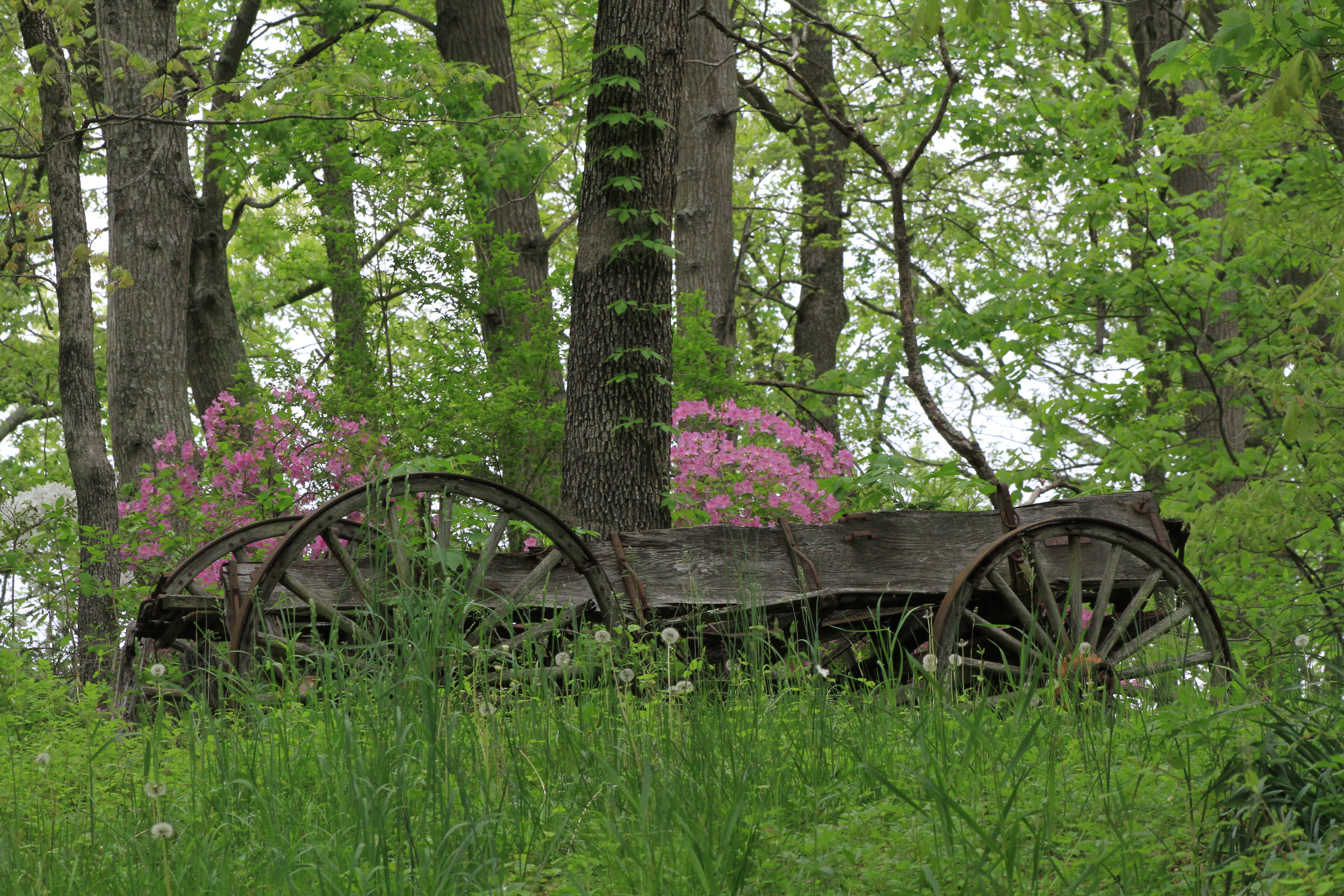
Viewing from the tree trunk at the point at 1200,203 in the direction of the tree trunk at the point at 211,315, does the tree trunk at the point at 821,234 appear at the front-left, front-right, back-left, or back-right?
front-right

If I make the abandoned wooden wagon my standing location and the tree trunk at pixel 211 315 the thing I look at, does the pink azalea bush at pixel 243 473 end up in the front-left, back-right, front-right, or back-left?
front-left

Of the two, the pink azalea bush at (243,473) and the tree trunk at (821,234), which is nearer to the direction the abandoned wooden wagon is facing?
the tree trunk

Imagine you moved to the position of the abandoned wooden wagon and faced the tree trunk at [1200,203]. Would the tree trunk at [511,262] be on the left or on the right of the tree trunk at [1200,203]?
left

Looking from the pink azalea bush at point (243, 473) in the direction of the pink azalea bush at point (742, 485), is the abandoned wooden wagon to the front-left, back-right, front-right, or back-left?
front-right

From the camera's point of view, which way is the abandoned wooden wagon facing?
to the viewer's right

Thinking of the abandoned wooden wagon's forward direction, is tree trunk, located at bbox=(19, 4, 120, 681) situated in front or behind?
behind

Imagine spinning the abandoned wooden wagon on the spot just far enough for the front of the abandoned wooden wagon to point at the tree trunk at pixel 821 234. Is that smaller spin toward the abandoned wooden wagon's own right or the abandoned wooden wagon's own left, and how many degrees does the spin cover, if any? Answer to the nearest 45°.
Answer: approximately 90° to the abandoned wooden wagon's own left

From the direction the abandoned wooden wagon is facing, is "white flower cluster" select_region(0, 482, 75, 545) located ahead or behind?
behind

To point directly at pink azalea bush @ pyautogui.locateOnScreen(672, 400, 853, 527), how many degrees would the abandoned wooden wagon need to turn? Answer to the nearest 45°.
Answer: approximately 90° to its left

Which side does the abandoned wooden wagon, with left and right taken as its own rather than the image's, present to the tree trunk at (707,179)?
left
